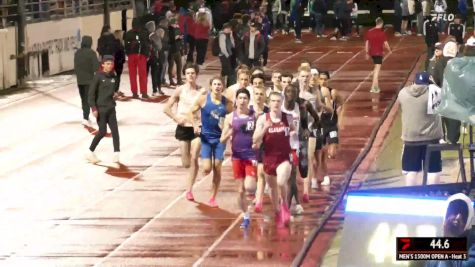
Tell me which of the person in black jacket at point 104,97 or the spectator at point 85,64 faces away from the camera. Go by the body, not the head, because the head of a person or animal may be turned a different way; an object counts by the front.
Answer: the spectator

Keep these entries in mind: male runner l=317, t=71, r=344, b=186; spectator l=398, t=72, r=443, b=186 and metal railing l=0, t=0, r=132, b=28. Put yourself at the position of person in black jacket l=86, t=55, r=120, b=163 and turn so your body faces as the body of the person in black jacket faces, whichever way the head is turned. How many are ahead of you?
2

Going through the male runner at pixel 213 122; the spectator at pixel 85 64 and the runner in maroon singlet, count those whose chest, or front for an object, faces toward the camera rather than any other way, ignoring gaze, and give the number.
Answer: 2

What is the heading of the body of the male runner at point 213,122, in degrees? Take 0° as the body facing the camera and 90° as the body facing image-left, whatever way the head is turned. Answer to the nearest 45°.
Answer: approximately 0°

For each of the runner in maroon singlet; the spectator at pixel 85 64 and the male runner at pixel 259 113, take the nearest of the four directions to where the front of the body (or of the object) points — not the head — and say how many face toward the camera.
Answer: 2

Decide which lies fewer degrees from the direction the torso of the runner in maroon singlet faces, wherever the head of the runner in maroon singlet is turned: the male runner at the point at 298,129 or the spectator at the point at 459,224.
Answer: the spectator

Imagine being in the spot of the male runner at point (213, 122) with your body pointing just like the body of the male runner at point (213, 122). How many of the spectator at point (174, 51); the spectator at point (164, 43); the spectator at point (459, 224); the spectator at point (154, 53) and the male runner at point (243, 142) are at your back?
3

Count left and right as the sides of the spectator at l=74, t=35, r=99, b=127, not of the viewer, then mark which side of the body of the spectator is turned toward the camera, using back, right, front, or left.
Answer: back

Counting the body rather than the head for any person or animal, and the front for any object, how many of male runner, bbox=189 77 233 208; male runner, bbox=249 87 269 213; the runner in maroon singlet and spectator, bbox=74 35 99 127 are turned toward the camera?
3

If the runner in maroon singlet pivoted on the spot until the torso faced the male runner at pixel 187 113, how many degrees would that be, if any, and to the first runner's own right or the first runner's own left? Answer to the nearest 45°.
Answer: approximately 135° to the first runner's own right
